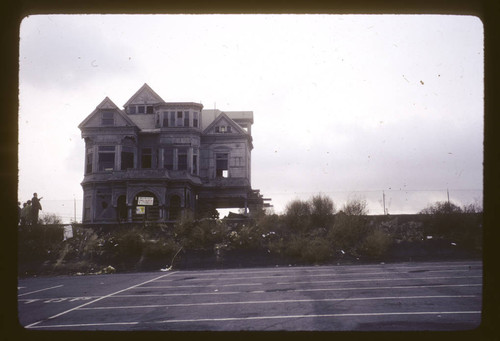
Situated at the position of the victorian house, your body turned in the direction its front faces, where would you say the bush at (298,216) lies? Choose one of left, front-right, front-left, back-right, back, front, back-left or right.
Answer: front-left

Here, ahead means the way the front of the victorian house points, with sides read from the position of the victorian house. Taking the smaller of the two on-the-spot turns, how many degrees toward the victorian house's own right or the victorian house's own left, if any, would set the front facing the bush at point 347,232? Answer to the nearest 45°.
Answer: approximately 45° to the victorian house's own left

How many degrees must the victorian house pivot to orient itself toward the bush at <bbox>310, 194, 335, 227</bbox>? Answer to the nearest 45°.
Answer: approximately 45° to its left

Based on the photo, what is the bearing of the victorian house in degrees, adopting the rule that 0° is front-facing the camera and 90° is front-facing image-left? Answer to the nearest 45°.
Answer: approximately 0°

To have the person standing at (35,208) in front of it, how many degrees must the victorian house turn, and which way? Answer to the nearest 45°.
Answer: approximately 45° to its right

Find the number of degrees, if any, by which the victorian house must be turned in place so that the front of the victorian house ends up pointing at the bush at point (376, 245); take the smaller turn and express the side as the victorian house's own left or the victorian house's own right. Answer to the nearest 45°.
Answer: approximately 45° to the victorian house's own left
